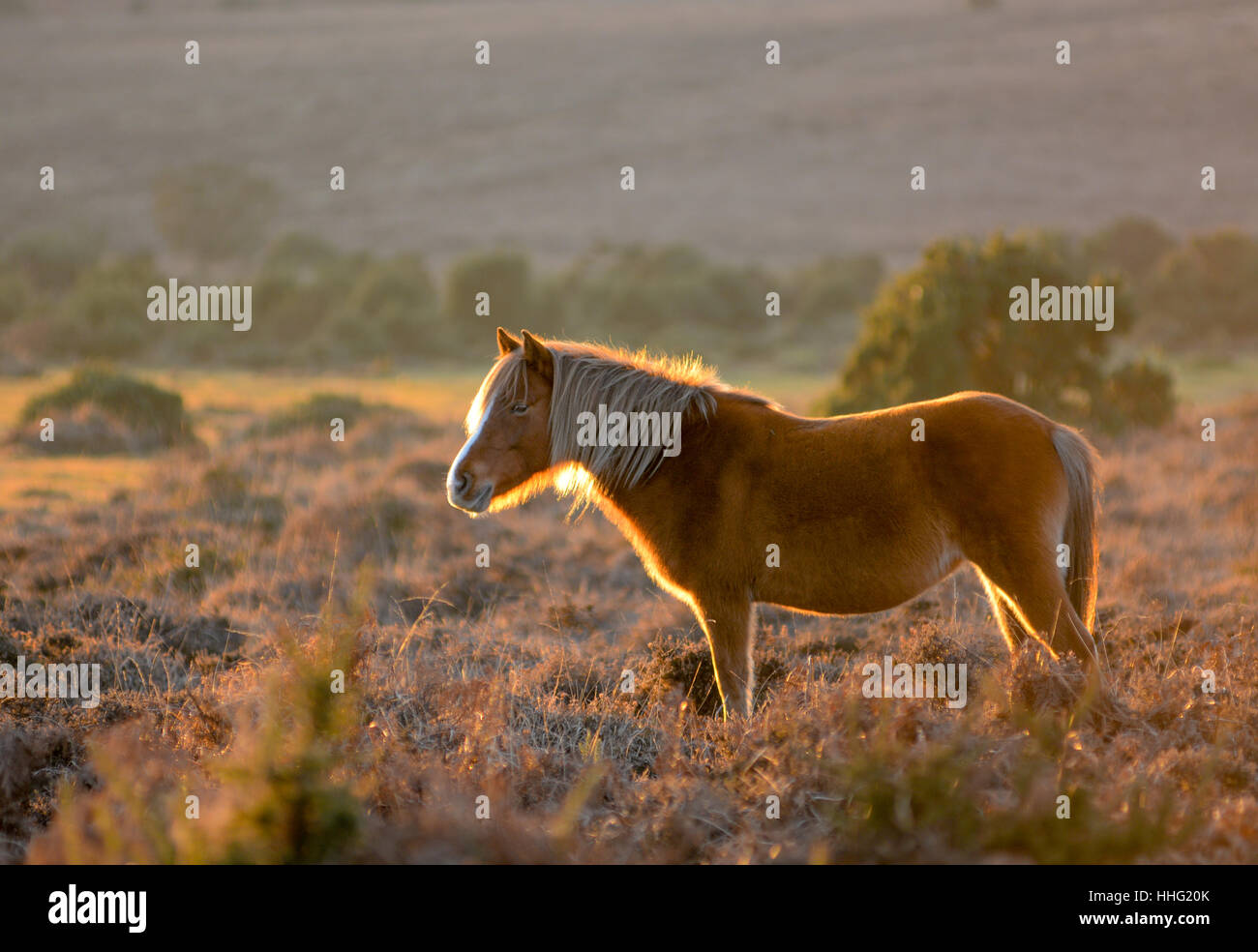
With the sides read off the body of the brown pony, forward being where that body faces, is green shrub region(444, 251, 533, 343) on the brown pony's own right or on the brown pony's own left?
on the brown pony's own right

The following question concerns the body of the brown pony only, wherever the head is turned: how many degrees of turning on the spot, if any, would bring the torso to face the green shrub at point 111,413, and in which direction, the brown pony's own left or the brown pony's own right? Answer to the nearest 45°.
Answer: approximately 45° to the brown pony's own right

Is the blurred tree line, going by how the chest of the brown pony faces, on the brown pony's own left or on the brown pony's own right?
on the brown pony's own right

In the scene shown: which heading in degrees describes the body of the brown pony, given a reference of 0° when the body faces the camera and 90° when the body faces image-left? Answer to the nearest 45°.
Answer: approximately 90°

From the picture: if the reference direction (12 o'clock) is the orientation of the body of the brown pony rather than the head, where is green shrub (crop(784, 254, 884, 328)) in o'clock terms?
The green shrub is roughly at 3 o'clock from the brown pony.

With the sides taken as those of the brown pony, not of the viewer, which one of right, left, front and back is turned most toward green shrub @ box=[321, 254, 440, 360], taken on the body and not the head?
right

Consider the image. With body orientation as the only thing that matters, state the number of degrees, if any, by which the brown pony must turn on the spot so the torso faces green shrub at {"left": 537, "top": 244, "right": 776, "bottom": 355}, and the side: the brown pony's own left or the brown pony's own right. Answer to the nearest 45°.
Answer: approximately 90° to the brown pony's own right
